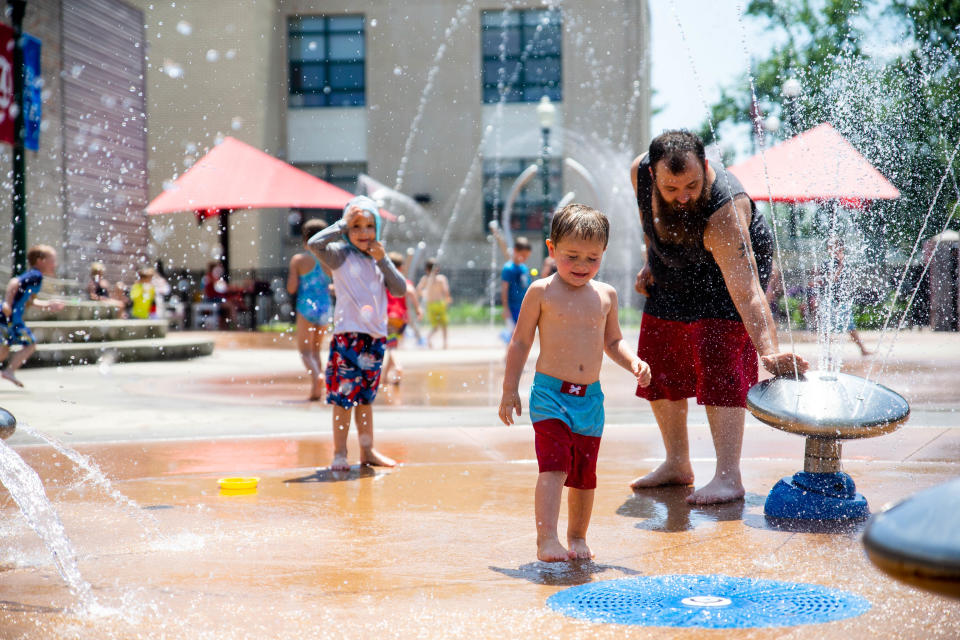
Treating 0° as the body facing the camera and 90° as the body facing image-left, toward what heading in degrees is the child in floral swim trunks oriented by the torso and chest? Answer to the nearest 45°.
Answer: approximately 0°

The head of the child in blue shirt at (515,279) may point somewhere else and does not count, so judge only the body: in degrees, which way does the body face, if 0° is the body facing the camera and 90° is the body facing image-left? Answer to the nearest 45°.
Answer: approximately 315°

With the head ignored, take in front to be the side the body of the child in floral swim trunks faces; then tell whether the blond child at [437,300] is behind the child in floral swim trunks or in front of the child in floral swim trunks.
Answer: behind

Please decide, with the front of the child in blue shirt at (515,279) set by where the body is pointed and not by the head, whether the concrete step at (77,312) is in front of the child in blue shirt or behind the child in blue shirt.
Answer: behind

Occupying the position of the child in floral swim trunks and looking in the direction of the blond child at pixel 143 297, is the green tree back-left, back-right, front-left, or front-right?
front-right

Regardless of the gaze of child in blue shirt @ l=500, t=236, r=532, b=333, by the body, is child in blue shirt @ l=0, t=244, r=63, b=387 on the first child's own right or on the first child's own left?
on the first child's own right

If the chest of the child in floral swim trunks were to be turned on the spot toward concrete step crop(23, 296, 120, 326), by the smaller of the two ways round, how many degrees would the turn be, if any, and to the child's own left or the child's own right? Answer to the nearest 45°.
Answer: approximately 180°

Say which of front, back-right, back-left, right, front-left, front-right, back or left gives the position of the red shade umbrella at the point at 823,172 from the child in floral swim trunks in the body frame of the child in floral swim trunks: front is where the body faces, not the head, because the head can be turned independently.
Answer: back-left

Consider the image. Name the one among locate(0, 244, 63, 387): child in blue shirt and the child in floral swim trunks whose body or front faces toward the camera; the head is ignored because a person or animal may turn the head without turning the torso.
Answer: the child in floral swim trunks
